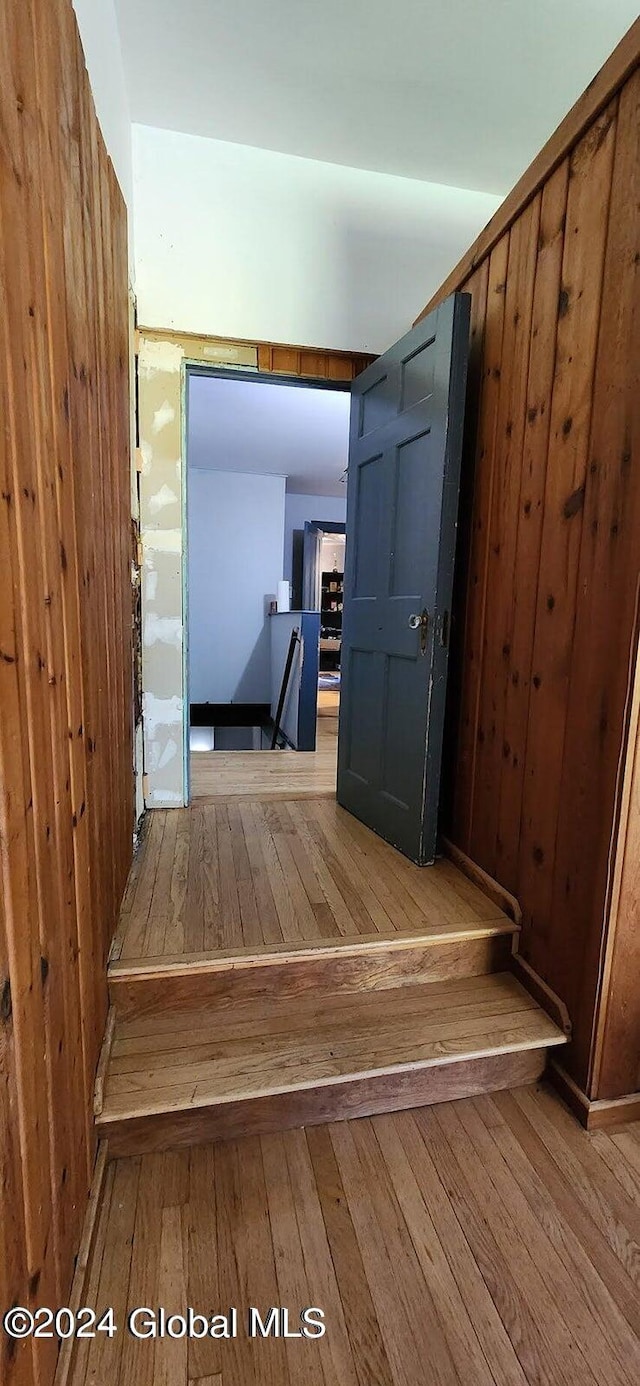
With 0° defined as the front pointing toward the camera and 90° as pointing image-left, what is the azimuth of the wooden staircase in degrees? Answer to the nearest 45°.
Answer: approximately 0°
